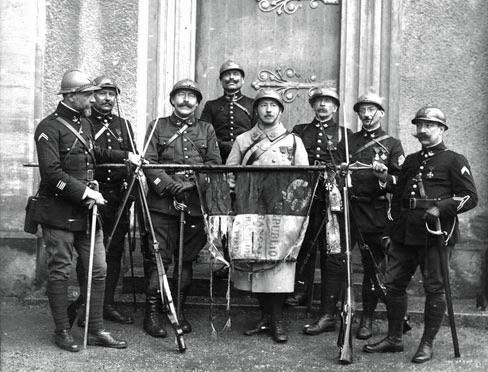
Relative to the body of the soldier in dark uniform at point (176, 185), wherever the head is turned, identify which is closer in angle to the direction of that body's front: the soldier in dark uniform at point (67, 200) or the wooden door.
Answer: the soldier in dark uniform

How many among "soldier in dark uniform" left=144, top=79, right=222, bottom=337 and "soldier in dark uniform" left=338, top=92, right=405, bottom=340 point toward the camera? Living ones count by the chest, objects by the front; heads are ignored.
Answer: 2

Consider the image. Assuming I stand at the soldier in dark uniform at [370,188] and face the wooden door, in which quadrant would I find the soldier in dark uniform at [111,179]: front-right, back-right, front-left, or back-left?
front-left

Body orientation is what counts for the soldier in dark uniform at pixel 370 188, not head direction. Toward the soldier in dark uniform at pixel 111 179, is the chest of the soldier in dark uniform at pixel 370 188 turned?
no

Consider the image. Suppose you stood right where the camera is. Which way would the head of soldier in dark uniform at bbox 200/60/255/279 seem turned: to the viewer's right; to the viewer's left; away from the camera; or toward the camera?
toward the camera

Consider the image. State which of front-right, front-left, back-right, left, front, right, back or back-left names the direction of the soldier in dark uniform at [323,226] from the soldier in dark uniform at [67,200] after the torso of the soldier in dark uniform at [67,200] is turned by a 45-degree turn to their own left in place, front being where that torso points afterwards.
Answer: front

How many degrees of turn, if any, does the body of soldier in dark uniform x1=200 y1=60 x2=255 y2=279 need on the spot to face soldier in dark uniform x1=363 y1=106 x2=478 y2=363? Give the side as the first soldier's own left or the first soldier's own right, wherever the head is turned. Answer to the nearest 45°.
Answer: approximately 45° to the first soldier's own left

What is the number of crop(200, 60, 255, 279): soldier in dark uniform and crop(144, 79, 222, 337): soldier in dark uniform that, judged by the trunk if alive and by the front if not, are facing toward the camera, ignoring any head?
2

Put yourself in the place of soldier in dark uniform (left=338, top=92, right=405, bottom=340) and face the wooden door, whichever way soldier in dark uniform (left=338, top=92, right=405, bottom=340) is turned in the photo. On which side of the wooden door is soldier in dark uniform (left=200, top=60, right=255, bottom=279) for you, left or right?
left

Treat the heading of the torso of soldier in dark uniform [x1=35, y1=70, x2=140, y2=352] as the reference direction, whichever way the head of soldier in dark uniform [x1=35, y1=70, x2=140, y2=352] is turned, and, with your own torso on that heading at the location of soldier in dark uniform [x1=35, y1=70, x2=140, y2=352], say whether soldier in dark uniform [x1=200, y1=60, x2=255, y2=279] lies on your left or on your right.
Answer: on your left

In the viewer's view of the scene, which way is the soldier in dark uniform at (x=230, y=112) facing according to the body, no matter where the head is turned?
toward the camera

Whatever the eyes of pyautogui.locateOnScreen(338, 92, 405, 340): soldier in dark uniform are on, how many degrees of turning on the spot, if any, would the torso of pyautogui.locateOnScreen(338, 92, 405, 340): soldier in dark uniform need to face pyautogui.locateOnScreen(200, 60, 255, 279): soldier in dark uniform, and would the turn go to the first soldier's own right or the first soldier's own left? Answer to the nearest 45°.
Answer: approximately 90° to the first soldier's own right

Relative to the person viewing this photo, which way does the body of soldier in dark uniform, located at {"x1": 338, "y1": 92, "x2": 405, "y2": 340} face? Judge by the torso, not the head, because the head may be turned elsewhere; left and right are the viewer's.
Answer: facing the viewer

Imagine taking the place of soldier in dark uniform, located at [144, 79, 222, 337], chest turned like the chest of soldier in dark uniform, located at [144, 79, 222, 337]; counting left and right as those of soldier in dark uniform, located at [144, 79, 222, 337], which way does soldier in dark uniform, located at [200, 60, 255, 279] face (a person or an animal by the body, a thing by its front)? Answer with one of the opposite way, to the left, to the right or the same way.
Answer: the same way

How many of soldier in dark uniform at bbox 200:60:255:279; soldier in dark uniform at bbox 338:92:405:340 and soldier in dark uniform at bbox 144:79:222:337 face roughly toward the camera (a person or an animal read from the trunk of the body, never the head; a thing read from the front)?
3

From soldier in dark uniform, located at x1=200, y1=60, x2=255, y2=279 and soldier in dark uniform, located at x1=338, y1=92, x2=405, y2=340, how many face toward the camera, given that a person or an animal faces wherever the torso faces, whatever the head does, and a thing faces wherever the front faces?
2

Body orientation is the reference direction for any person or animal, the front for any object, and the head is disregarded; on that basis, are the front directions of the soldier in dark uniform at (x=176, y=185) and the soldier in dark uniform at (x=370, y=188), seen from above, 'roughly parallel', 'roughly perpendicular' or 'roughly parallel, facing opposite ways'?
roughly parallel

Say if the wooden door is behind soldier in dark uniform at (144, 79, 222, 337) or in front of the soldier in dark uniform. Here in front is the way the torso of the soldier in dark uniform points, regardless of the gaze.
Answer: behind

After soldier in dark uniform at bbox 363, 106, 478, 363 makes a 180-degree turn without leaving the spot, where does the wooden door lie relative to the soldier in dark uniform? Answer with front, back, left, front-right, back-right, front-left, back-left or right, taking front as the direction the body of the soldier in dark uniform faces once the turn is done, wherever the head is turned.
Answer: left
